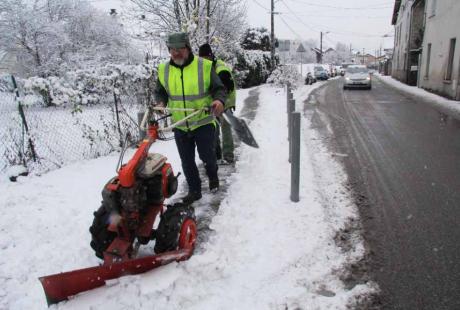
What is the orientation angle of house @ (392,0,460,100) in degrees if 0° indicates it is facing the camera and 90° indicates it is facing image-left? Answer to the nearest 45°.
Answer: approximately 45°

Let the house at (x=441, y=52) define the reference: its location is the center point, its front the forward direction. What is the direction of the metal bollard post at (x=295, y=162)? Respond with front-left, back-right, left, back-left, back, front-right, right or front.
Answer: front-left

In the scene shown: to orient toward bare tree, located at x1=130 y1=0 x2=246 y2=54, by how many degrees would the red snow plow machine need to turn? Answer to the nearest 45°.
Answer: approximately 135° to its right

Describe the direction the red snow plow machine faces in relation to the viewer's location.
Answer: facing the viewer and to the left of the viewer

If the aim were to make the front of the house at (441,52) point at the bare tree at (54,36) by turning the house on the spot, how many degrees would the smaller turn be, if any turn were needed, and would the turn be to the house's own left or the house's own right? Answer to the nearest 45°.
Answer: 0° — it already faces it

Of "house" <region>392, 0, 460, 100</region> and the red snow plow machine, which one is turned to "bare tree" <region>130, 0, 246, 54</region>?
the house

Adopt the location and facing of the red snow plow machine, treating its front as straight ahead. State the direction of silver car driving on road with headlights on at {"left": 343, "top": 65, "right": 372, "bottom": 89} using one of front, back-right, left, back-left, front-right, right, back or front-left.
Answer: back

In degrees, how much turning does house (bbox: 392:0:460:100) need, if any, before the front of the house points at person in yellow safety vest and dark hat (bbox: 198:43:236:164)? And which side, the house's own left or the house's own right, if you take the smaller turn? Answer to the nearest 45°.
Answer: approximately 45° to the house's own left

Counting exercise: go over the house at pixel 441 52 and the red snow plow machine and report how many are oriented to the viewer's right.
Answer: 0

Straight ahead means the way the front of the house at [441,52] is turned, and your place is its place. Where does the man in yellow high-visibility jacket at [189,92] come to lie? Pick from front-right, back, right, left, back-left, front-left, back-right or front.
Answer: front-left

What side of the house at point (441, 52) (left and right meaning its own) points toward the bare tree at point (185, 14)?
front

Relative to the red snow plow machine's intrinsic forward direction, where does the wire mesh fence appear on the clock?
The wire mesh fence is roughly at 4 o'clock from the red snow plow machine.

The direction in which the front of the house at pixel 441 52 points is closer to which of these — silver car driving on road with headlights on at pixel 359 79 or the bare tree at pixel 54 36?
the bare tree
